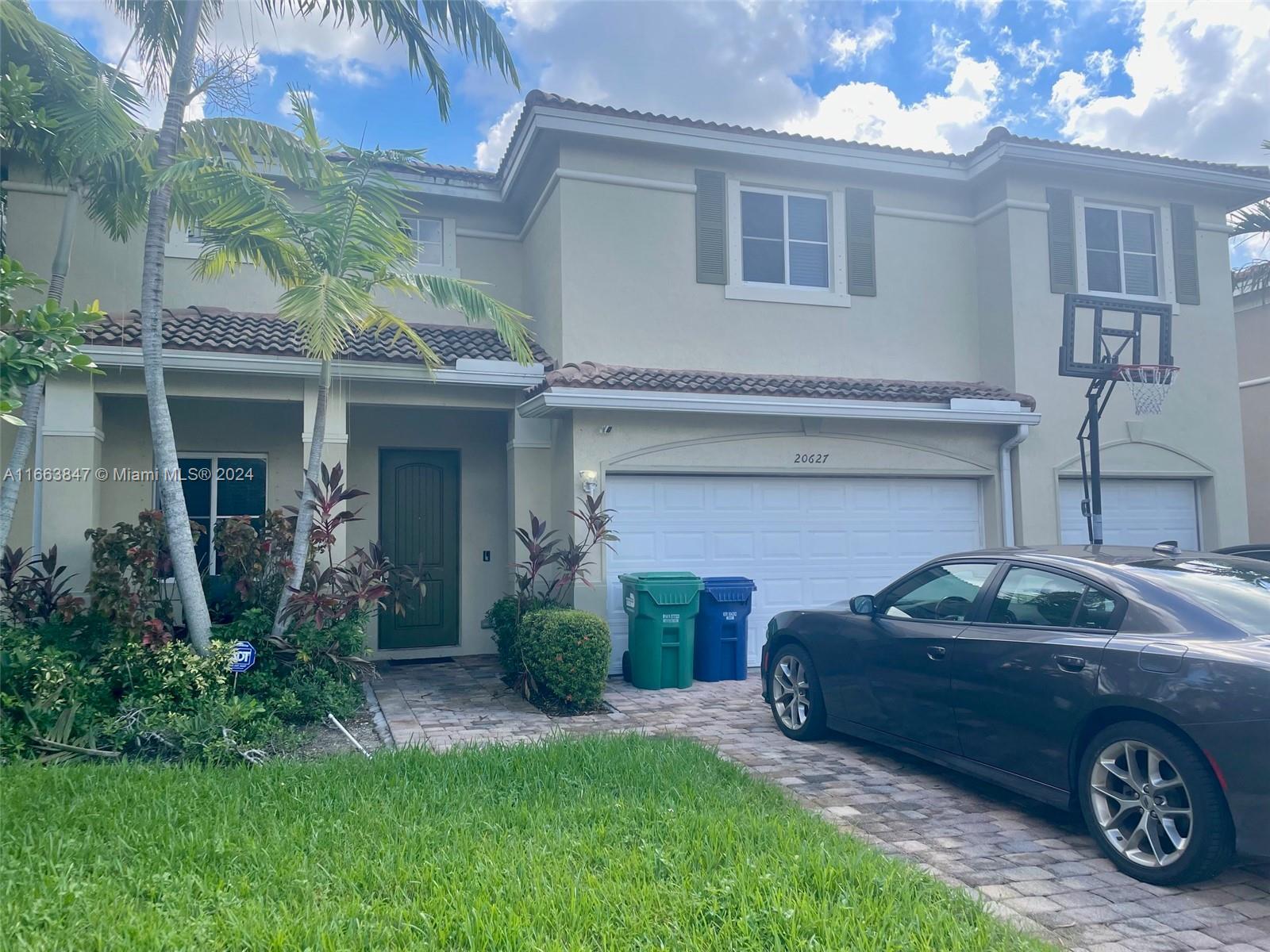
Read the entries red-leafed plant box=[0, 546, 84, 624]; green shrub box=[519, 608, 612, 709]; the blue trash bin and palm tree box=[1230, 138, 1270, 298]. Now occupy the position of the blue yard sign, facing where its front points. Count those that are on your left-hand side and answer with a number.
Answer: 3

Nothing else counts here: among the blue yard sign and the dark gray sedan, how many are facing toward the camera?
1

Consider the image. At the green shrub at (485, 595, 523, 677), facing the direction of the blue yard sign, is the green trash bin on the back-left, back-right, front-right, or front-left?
back-left

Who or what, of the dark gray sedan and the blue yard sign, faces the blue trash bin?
the dark gray sedan

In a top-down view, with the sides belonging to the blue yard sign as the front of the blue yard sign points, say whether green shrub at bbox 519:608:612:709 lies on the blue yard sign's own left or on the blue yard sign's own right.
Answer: on the blue yard sign's own left

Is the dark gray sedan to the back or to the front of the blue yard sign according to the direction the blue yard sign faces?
to the front

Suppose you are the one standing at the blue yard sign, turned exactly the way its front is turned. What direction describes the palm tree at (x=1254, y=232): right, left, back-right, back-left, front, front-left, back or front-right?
left

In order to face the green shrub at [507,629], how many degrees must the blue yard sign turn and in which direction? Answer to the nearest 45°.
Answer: approximately 135° to its left

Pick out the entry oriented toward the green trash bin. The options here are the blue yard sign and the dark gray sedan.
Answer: the dark gray sedan

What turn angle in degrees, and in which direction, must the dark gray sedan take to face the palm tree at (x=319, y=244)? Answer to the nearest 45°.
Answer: approximately 45° to its left

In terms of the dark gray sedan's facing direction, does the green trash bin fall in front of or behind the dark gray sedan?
in front

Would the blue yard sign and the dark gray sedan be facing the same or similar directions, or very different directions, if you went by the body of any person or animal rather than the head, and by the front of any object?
very different directions

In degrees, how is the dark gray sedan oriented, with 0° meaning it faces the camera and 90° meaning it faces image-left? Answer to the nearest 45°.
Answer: approximately 135°

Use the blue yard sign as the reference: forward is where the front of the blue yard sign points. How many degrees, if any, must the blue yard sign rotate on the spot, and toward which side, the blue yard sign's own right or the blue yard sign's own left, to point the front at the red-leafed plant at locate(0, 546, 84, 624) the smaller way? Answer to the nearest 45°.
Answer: approximately 135° to the blue yard sign's own right

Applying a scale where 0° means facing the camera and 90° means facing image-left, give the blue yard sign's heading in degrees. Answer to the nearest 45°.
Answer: approximately 0°
